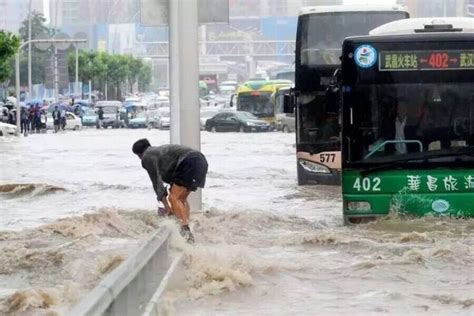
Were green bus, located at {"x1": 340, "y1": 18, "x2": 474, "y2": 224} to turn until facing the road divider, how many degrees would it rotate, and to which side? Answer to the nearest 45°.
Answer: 0° — it already faces it

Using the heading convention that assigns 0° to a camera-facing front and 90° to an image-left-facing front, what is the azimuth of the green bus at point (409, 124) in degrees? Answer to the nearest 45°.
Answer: approximately 0°

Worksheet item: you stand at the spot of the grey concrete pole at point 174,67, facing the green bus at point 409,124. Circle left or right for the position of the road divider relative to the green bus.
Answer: right

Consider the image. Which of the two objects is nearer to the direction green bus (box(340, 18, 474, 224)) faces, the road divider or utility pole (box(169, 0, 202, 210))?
the road divider

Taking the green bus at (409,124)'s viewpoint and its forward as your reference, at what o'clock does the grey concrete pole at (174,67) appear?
The grey concrete pole is roughly at 2 o'clock from the green bus.

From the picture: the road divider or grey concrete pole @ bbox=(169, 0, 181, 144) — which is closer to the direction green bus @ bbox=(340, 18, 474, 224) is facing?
the road divider

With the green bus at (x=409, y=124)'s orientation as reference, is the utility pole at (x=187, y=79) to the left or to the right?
on its right
